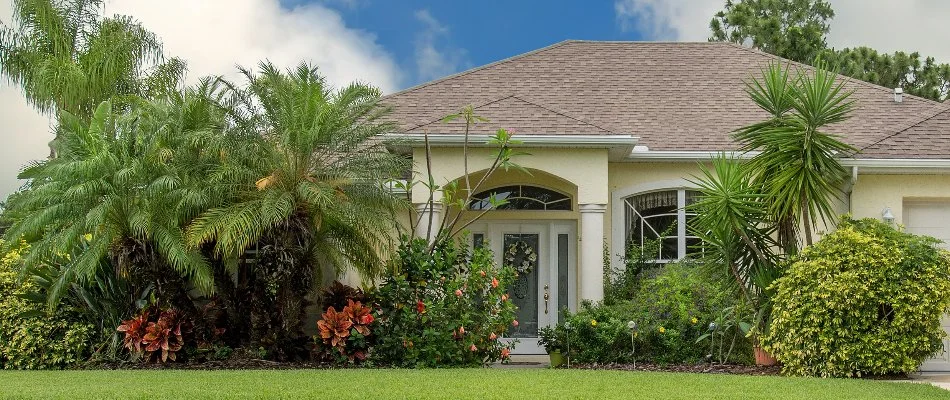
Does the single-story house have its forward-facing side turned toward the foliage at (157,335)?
no

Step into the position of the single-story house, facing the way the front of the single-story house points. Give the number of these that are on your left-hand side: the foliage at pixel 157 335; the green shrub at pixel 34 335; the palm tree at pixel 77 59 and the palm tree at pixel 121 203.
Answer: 0

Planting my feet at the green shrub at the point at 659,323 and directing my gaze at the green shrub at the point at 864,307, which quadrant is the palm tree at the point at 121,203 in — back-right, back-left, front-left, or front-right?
back-right

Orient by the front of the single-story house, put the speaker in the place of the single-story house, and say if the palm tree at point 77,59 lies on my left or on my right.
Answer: on my right

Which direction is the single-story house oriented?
toward the camera

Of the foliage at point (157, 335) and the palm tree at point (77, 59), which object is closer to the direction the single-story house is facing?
the foliage

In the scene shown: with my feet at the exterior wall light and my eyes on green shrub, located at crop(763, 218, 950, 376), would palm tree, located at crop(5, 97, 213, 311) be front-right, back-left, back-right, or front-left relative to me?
front-right

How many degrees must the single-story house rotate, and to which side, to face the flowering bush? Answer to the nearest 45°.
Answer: approximately 45° to its right

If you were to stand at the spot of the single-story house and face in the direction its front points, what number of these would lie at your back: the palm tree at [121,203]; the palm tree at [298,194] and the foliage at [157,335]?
0

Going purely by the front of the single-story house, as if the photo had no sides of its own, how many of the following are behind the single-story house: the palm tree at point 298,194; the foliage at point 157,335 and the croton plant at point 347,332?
0

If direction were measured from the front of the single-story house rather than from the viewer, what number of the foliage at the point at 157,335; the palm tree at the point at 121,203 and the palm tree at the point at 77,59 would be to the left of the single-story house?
0

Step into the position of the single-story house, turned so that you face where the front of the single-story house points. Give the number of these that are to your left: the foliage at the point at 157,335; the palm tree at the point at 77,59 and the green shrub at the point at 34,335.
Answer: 0

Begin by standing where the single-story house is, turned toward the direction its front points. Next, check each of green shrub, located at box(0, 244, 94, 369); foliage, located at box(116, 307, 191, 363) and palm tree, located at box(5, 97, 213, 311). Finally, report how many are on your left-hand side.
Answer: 0

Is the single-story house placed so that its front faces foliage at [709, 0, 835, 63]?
no

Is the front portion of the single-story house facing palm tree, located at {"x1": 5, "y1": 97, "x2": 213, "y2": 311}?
no

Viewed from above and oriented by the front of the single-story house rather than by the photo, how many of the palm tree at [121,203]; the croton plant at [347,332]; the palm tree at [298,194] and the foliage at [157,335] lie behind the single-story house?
0

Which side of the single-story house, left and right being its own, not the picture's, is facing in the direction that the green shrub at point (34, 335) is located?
right

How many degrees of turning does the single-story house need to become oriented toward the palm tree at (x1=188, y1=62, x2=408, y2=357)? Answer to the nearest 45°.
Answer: approximately 45° to its right
